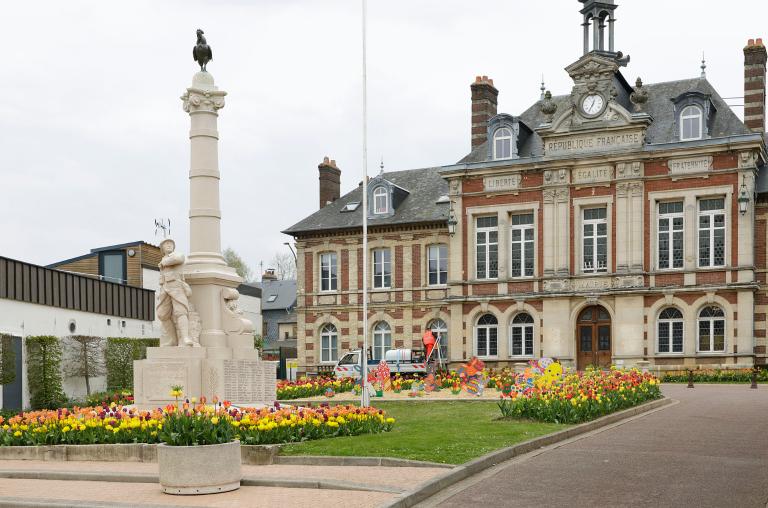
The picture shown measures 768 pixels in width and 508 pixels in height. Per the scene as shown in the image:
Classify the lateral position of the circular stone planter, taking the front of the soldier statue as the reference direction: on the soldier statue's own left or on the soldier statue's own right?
on the soldier statue's own left

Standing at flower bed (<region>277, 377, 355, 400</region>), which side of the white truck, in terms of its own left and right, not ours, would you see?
left

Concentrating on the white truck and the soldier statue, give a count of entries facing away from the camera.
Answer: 0

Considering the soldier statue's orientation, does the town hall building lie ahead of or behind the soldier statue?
behind

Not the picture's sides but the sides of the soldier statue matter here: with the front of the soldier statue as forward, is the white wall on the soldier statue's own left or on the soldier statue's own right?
on the soldier statue's own right

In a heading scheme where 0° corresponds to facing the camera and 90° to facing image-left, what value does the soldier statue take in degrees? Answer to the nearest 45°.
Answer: approximately 45°

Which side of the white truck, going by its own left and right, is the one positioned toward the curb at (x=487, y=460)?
left

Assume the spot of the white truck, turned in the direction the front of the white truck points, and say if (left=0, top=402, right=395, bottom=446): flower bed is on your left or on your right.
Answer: on your left

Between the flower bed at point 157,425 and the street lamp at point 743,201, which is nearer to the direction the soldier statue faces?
the flower bed

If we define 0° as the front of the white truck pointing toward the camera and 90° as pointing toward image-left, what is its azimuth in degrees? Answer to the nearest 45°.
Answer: approximately 90°
